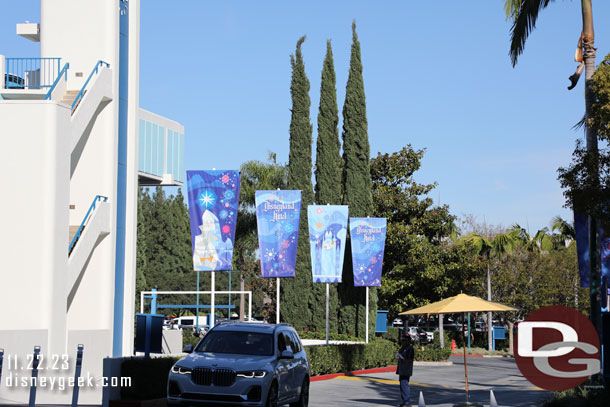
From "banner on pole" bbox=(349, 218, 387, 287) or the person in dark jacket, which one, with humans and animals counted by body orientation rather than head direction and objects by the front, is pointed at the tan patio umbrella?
the banner on pole

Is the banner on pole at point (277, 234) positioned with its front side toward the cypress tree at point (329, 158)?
no

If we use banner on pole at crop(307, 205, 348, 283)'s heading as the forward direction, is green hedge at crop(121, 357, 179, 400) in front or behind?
in front

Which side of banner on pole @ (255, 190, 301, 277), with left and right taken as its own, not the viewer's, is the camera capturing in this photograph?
front

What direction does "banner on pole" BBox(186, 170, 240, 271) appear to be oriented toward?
toward the camera

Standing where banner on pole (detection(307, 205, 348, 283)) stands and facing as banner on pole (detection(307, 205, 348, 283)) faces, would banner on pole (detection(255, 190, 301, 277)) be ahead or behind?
ahead

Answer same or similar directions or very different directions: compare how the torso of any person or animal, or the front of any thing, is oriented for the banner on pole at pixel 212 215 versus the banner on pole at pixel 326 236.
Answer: same or similar directions

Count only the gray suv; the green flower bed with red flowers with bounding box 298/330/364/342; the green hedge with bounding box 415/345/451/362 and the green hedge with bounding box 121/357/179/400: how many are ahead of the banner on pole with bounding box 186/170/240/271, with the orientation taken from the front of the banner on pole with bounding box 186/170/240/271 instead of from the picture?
2

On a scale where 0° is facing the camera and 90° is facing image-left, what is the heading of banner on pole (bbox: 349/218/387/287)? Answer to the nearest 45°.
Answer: approximately 0°

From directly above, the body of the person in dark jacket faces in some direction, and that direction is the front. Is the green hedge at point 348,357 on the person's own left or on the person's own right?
on the person's own right

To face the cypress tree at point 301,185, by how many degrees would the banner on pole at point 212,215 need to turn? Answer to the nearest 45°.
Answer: approximately 180°

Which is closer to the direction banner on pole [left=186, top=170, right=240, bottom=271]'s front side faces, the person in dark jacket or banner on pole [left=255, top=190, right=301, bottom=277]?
the person in dark jacket

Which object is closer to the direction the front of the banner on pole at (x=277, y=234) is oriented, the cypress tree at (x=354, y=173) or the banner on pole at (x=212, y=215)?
the banner on pole

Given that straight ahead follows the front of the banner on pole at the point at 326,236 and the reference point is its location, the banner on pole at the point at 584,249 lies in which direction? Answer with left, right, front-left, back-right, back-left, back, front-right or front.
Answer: front-left

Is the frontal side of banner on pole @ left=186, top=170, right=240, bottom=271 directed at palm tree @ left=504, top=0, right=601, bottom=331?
no
